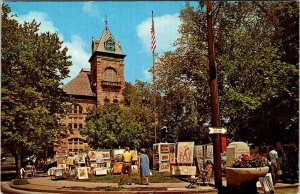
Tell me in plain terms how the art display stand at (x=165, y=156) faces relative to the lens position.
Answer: facing the viewer

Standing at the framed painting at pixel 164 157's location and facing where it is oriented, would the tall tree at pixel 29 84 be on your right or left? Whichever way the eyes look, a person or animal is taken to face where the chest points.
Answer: on your right

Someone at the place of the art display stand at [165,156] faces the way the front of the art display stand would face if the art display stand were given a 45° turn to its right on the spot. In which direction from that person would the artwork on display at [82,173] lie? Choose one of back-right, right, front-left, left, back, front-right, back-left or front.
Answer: front

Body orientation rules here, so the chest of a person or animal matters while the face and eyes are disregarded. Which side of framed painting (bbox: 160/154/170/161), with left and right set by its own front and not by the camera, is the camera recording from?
front

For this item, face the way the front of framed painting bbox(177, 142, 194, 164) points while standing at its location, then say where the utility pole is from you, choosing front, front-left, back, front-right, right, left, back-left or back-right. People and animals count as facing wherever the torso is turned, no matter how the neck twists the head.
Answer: front

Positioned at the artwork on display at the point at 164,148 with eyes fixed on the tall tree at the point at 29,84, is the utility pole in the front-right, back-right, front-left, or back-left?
back-left

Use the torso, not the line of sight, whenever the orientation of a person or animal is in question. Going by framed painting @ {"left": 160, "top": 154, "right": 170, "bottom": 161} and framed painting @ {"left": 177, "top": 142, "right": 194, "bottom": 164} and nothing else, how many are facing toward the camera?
2

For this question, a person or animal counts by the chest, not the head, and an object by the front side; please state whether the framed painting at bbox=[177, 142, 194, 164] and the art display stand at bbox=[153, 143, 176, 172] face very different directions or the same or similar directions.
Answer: same or similar directions

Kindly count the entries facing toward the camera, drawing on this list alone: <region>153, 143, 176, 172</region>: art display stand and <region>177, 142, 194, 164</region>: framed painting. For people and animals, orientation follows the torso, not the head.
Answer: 2

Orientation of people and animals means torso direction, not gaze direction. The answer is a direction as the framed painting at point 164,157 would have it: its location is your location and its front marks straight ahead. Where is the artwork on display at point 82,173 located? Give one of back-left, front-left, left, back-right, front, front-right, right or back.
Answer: front-right

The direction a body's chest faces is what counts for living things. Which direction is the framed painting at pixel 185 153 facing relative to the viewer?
toward the camera

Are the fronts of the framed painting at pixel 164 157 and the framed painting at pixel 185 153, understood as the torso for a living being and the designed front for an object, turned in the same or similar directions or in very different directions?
same or similar directions

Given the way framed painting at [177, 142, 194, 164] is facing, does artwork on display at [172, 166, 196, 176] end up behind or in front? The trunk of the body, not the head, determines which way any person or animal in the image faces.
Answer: in front
